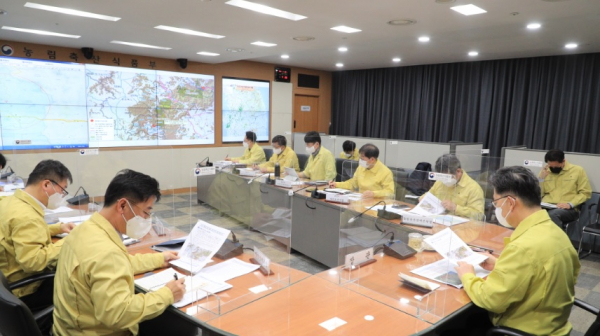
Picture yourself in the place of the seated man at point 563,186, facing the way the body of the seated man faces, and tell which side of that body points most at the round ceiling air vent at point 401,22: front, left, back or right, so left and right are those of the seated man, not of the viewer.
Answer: front

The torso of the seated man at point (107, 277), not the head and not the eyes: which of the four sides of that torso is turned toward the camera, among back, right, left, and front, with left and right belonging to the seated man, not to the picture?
right

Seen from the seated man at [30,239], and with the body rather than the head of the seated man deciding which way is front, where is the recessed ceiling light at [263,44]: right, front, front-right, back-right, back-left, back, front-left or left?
front-left

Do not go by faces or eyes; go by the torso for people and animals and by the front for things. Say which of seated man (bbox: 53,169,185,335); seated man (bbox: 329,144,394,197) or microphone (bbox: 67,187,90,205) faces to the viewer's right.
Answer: seated man (bbox: 53,169,185,335)

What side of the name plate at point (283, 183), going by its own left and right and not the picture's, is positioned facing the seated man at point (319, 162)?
back

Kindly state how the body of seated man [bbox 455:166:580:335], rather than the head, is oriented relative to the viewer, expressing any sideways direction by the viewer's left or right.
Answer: facing away from the viewer and to the left of the viewer

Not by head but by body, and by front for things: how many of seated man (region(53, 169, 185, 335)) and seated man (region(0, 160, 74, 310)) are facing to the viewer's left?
0

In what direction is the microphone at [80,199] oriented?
to the viewer's left

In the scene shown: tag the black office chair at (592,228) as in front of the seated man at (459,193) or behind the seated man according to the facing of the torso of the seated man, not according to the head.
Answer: behind

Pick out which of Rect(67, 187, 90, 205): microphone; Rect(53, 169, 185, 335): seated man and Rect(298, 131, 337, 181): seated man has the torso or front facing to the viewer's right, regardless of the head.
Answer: Rect(53, 169, 185, 335): seated man

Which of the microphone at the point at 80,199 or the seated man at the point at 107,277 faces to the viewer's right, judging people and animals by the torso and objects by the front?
the seated man

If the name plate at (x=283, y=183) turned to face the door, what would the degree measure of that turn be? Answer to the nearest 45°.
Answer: approximately 135° to its right

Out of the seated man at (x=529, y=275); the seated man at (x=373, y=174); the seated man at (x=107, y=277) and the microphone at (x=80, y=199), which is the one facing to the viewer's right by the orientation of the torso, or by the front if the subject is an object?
the seated man at (x=107, y=277)

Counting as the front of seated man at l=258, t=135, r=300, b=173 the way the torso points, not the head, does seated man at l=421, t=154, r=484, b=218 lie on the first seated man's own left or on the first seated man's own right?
on the first seated man's own left
